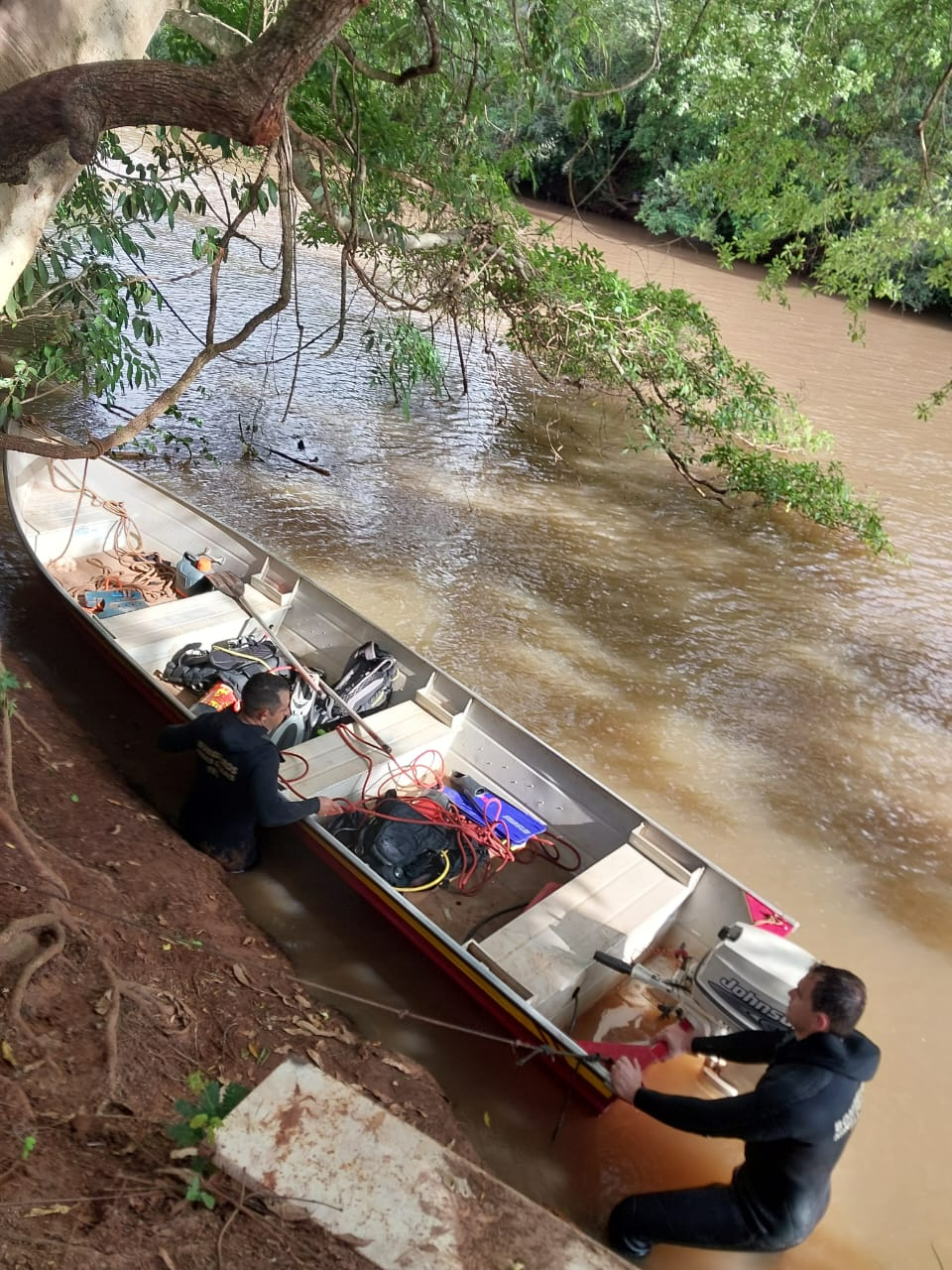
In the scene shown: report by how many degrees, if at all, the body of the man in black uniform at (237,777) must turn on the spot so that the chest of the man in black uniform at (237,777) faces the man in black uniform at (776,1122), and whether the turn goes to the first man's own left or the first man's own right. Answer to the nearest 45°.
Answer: approximately 90° to the first man's own right

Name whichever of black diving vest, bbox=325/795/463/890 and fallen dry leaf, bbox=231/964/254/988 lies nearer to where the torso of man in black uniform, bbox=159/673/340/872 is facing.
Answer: the black diving vest

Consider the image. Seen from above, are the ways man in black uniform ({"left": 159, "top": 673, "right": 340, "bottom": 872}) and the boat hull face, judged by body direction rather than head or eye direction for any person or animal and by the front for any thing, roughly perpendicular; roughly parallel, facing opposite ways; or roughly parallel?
roughly perpendicular

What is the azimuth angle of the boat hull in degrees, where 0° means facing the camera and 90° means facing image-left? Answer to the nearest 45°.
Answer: approximately 135°

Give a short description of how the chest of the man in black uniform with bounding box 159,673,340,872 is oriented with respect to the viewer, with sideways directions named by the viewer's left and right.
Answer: facing away from the viewer and to the right of the viewer

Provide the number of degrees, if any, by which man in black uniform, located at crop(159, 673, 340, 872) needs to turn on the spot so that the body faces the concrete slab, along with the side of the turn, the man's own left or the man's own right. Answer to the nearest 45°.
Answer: approximately 135° to the man's own right

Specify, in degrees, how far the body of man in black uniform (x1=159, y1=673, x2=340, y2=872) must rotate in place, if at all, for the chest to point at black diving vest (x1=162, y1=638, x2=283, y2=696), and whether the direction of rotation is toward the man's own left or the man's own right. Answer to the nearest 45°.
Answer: approximately 45° to the man's own left

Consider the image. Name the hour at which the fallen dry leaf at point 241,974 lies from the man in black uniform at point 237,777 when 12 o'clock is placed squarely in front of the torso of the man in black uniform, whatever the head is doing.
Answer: The fallen dry leaf is roughly at 4 o'clock from the man in black uniform.

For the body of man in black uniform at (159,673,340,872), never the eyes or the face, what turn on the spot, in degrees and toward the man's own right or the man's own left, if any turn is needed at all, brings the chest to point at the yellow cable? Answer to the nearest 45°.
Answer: approximately 45° to the man's own right

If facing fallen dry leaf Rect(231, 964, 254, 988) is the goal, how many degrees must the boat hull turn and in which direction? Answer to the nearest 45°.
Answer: approximately 90° to its left
